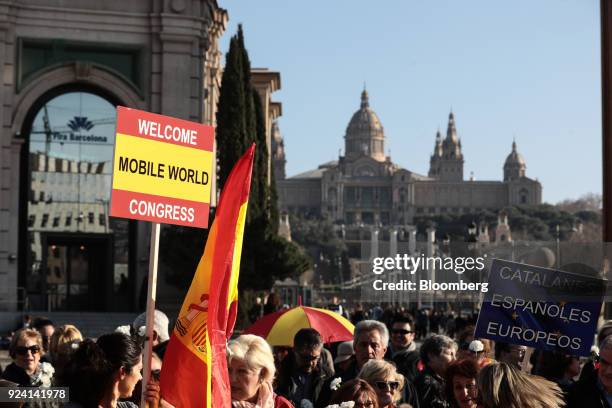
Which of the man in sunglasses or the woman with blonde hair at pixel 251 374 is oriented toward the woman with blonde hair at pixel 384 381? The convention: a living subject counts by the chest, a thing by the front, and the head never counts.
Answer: the man in sunglasses

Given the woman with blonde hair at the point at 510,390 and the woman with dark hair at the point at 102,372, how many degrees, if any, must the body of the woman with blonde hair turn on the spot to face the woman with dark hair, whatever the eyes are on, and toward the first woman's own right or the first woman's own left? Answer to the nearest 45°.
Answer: approximately 90° to the first woman's own left

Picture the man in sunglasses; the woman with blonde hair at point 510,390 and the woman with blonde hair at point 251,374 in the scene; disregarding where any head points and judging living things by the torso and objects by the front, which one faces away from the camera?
the woman with blonde hair at point 510,390

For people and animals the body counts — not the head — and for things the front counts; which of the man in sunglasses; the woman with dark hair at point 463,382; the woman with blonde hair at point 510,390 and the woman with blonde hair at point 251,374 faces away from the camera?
the woman with blonde hair at point 510,390

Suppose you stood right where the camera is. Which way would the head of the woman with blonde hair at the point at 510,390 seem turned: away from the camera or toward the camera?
away from the camera

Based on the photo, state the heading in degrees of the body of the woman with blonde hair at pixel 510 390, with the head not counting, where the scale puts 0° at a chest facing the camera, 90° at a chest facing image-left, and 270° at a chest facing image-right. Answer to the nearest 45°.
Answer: approximately 180°
